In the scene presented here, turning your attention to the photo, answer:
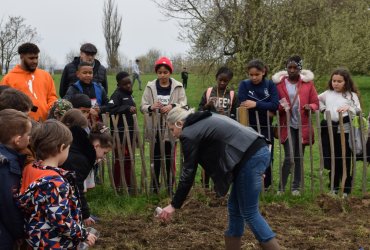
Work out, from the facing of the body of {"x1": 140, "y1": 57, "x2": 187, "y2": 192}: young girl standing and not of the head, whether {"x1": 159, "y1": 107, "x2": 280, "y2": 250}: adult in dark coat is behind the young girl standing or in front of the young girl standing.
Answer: in front

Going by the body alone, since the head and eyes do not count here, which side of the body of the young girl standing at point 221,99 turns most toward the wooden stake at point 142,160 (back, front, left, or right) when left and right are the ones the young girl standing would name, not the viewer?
right

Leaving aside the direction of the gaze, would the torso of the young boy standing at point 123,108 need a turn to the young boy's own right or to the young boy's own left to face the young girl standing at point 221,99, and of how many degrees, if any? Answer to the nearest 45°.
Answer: approximately 45° to the young boy's own left

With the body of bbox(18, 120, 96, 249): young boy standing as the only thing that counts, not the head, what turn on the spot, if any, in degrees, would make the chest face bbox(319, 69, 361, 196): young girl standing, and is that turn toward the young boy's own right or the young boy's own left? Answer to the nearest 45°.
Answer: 0° — they already face them

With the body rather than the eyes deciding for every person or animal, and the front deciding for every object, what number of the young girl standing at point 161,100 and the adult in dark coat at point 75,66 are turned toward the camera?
2

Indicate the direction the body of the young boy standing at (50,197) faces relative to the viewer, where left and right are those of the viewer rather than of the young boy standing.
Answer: facing away from the viewer and to the right of the viewer

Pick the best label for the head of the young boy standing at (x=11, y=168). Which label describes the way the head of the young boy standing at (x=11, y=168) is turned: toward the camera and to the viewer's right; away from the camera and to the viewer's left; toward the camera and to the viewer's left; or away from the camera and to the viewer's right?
away from the camera and to the viewer's right

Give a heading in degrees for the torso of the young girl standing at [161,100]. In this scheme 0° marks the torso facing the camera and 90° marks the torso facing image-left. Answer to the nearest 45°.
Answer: approximately 0°

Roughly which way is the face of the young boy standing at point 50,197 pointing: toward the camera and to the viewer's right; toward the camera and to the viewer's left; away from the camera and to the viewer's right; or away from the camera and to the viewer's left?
away from the camera and to the viewer's right

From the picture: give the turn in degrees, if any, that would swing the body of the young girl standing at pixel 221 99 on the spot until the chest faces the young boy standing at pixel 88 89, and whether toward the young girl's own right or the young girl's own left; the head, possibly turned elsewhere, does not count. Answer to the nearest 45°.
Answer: approximately 90° to the young girl's own right

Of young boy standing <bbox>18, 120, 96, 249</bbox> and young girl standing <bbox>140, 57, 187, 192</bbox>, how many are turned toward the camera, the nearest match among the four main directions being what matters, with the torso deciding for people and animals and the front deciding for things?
1
